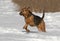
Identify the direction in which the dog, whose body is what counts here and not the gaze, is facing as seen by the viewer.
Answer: to the viewer's left
